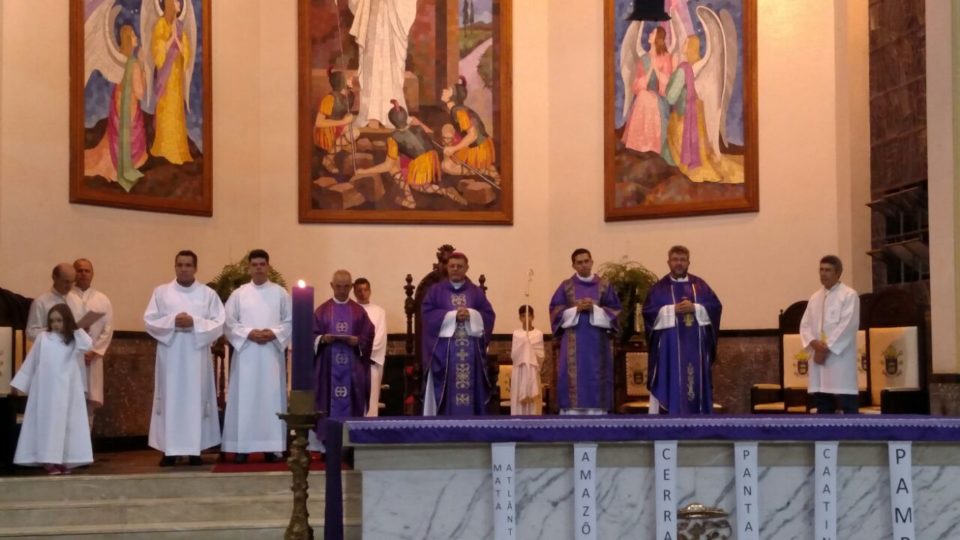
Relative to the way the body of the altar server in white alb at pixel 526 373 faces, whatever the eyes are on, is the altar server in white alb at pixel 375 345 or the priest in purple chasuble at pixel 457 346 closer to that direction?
the priest in purple chasuble

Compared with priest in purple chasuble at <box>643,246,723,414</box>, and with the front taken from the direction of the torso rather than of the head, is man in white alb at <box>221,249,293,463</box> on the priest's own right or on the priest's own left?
on the priest's own right

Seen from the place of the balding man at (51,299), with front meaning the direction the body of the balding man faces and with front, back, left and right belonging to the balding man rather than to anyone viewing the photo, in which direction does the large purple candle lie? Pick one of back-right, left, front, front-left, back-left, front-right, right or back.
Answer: front-right

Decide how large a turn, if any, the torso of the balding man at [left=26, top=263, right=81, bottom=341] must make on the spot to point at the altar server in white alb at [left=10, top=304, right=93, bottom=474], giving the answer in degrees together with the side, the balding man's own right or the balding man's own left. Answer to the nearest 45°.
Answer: approximately 45° to the balding man's own right

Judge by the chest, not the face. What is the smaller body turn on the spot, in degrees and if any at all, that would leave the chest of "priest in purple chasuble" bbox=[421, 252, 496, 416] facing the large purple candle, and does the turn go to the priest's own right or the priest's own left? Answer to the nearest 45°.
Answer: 0° — they already face it

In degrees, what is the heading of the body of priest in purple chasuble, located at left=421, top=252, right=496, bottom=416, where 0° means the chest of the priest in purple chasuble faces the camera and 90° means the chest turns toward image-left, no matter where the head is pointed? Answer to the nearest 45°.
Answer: approximately 0°

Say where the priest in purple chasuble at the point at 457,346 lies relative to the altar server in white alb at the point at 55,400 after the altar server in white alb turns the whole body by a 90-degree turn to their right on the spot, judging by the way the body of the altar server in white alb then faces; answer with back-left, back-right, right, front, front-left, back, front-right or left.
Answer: back

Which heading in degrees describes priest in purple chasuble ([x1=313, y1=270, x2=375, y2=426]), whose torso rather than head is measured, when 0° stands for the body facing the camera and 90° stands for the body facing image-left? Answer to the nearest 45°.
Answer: approximately 0°
